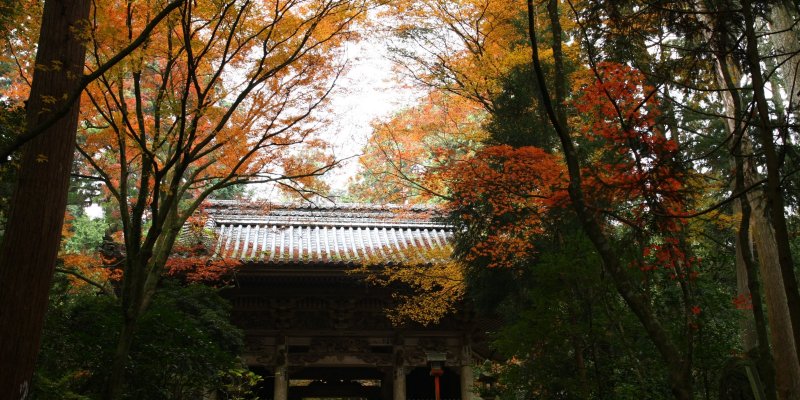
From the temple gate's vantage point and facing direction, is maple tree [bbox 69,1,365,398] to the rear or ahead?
ahead

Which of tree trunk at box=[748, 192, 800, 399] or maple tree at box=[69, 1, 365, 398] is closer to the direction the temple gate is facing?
the maple tree

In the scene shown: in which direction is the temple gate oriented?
toward the camera

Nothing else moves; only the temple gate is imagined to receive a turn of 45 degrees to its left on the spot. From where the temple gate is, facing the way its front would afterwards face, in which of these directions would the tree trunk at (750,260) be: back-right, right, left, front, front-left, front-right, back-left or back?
front

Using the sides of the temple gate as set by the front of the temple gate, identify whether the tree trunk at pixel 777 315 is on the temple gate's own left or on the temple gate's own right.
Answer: on the temple gate's own left

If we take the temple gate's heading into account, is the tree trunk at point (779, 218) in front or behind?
in front

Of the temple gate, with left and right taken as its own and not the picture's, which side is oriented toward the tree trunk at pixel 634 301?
front

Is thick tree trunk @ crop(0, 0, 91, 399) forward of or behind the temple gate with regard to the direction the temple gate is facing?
forward

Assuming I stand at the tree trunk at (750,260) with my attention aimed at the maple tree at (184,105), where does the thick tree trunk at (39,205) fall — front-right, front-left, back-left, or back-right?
front-left
